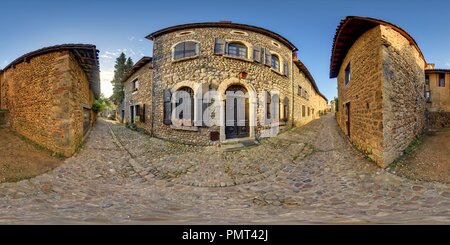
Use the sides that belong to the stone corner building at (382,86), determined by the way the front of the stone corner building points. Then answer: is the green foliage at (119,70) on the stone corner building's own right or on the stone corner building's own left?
on the stone corner building's own right

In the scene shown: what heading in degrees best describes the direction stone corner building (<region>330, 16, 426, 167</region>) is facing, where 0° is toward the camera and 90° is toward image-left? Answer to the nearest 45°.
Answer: approximately 45°

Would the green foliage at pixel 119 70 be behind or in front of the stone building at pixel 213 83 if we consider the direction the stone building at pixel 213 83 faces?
behind

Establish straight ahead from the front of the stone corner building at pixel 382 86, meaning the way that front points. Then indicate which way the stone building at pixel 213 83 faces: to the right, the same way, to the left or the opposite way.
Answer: to the left

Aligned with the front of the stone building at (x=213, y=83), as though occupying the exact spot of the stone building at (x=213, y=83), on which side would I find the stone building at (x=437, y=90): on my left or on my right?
on my left

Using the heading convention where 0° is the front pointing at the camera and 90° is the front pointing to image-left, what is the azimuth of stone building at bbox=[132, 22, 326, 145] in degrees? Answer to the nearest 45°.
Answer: approximately 0°
